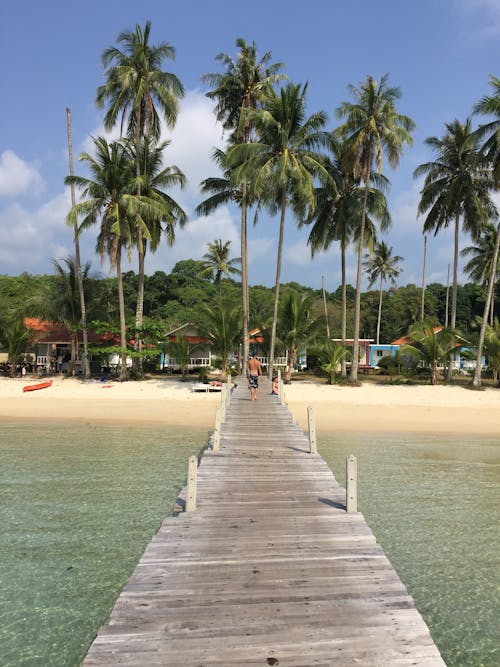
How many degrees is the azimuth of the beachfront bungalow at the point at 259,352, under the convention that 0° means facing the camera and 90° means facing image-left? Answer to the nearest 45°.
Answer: approximately 0°

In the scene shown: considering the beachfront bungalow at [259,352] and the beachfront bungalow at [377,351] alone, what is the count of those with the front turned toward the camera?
2

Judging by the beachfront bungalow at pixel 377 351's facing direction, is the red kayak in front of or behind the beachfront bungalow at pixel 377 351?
in front

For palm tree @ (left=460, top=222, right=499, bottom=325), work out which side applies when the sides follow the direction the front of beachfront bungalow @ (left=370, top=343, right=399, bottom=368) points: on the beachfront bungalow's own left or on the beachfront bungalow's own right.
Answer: on the beachfront bungalow's own left

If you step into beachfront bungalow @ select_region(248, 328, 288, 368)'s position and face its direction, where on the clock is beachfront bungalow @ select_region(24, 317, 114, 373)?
beachfront bungalow @ select_region(24, 317, 114, 373) is roughly at 3 o'clock from beachfront bungalow @ select_region(248, 328, 288, 368).

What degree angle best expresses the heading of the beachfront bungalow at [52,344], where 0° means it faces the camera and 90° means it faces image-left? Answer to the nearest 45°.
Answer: approximately 0°

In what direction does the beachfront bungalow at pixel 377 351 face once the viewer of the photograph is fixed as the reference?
facing the viewer

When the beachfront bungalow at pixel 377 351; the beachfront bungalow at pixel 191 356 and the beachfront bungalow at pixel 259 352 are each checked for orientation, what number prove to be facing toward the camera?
3

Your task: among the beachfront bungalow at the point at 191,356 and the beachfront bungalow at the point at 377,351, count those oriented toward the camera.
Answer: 2
